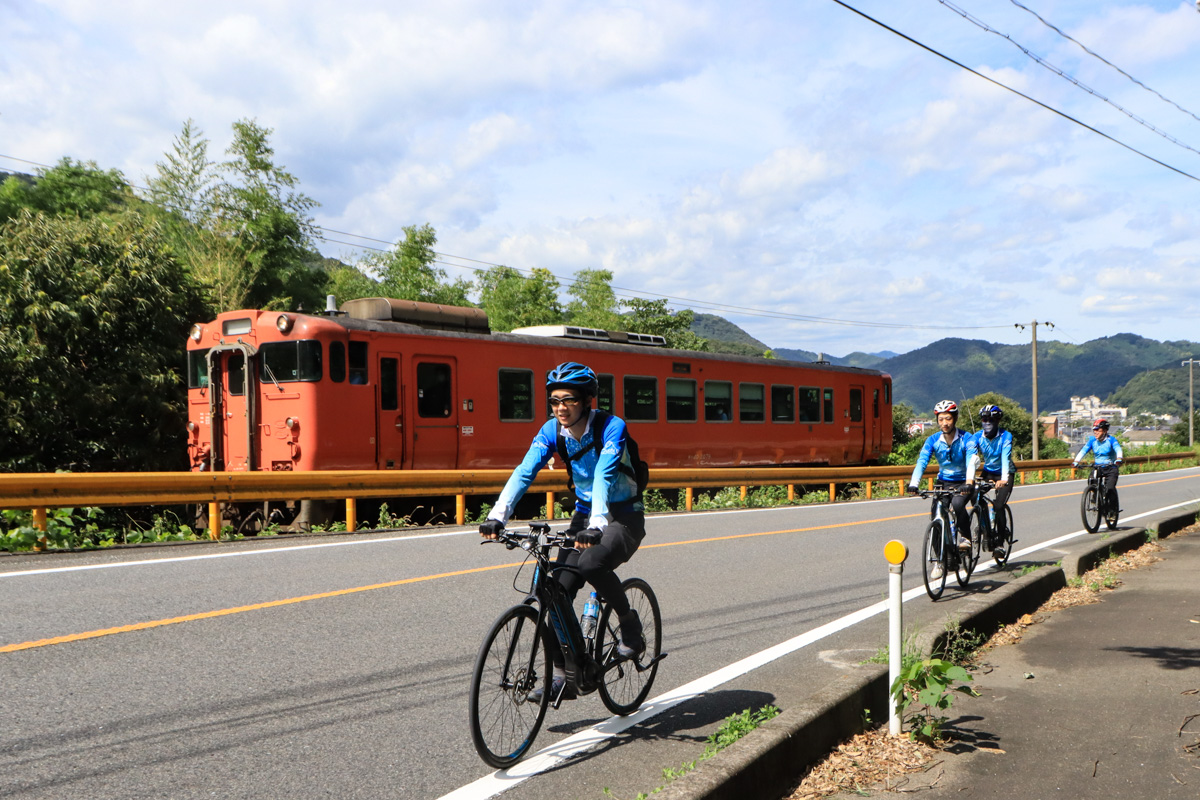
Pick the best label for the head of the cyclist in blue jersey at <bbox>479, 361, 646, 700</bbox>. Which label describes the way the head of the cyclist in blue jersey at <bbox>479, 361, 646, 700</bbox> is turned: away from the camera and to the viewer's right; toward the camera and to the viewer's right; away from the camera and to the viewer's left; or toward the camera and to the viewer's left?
toward the camera and to the viewer's left

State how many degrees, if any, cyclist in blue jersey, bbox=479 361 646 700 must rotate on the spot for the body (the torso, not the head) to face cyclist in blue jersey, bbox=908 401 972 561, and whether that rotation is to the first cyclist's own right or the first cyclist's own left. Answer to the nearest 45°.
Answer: approximately 180°

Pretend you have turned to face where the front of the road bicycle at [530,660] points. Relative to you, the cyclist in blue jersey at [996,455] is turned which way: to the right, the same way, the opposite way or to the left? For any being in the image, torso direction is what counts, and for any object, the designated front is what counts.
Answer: the same way

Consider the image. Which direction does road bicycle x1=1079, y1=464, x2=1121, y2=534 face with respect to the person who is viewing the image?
facing the viewer and to the left of the viewer

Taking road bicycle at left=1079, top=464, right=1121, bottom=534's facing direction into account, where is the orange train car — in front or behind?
in front

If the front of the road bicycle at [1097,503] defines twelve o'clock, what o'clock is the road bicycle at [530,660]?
the road bicycle at [530,660] is roughly at 11 o'clock from the road bicycle at [1097,503].

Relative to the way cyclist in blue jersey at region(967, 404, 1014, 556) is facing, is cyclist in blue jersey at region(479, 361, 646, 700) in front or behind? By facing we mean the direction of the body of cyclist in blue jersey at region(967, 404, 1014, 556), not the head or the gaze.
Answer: in front

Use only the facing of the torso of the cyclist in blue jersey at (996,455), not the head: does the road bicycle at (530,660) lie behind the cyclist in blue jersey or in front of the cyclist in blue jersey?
in front

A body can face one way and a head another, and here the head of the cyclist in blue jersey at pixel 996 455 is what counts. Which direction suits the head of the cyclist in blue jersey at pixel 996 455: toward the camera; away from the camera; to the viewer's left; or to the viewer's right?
toward the camera

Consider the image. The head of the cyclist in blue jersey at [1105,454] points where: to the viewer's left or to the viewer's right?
to the viewer's left

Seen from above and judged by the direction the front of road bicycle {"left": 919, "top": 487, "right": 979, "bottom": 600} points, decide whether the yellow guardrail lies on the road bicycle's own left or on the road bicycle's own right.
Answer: on the road bicycle's own right

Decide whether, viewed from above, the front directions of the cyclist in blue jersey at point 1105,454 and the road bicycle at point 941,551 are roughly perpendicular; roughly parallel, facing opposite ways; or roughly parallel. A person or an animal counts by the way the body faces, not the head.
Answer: roughly parallel

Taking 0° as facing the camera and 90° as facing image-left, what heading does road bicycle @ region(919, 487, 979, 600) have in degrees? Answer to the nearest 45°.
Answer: approximately 45°

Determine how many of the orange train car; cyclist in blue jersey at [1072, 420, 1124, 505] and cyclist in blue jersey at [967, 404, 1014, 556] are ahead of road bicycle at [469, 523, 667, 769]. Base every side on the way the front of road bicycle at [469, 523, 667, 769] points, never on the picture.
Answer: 0
